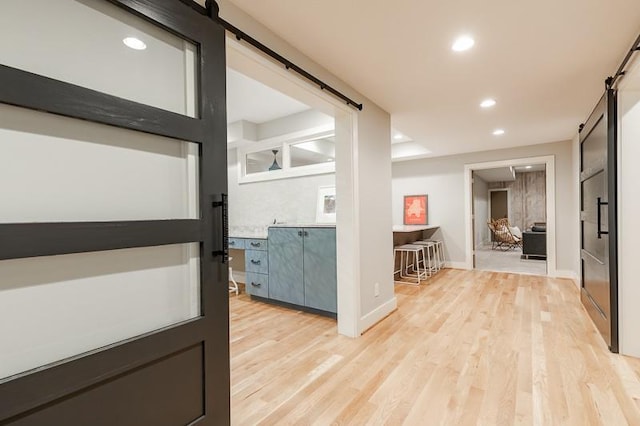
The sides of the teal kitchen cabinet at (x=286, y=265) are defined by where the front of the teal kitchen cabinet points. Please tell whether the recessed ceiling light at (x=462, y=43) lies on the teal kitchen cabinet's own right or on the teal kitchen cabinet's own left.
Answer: on the teal kitchen cabinet's own left

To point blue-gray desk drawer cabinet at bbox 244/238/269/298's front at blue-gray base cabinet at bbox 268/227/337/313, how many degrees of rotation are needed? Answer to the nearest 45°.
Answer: approximately 90° to its left

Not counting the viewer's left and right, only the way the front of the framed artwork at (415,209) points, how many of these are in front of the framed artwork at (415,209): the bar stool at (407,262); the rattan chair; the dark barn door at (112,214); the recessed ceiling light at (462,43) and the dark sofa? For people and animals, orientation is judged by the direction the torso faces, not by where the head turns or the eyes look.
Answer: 3

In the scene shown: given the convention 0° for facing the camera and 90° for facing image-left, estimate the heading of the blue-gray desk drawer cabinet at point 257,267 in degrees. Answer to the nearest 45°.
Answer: approximately 45°

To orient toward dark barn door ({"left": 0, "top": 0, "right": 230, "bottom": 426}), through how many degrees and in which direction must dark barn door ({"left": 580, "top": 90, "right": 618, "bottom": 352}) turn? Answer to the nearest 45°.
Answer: approximately 90° to its left

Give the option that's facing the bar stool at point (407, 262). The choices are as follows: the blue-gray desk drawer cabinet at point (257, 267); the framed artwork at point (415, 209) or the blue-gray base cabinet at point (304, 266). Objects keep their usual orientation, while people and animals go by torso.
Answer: the framed artwork

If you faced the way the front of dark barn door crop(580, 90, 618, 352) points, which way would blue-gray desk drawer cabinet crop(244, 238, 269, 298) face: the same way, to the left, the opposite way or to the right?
to the left

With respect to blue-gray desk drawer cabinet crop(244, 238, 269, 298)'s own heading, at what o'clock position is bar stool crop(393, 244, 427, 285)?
The bar stool is roughly at 7 o'clock from the blue-gray desk drawer cabinet.

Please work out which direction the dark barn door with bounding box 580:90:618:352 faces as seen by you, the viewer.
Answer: facing to the left of the viewer
